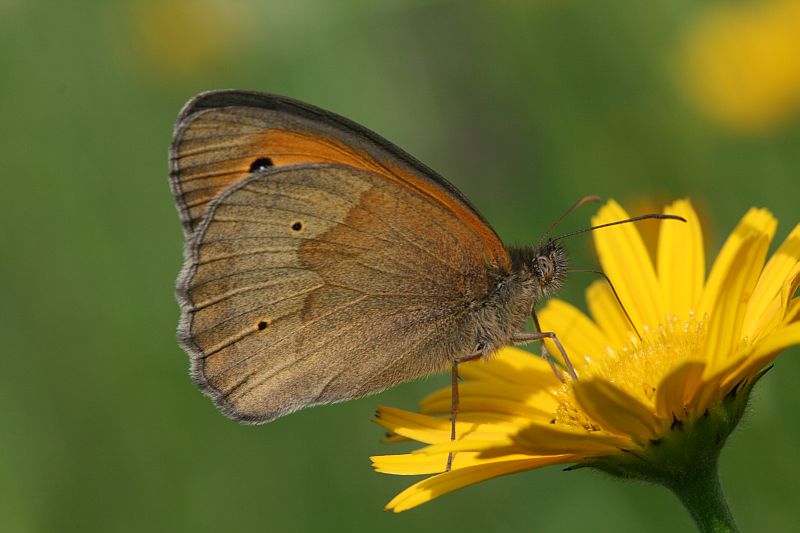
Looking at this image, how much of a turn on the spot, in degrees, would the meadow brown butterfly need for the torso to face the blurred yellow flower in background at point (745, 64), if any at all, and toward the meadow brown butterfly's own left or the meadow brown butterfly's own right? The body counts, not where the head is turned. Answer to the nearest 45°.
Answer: approximately 45° to the meadow brown butterfly's own left

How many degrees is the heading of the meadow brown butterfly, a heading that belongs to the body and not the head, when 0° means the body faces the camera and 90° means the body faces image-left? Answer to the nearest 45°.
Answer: approximately 270°

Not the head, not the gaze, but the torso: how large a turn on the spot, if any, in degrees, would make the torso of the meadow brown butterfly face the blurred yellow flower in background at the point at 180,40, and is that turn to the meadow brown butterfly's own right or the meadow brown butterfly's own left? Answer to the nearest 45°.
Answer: approximately 90° to the meadow brown butterfly's own left
